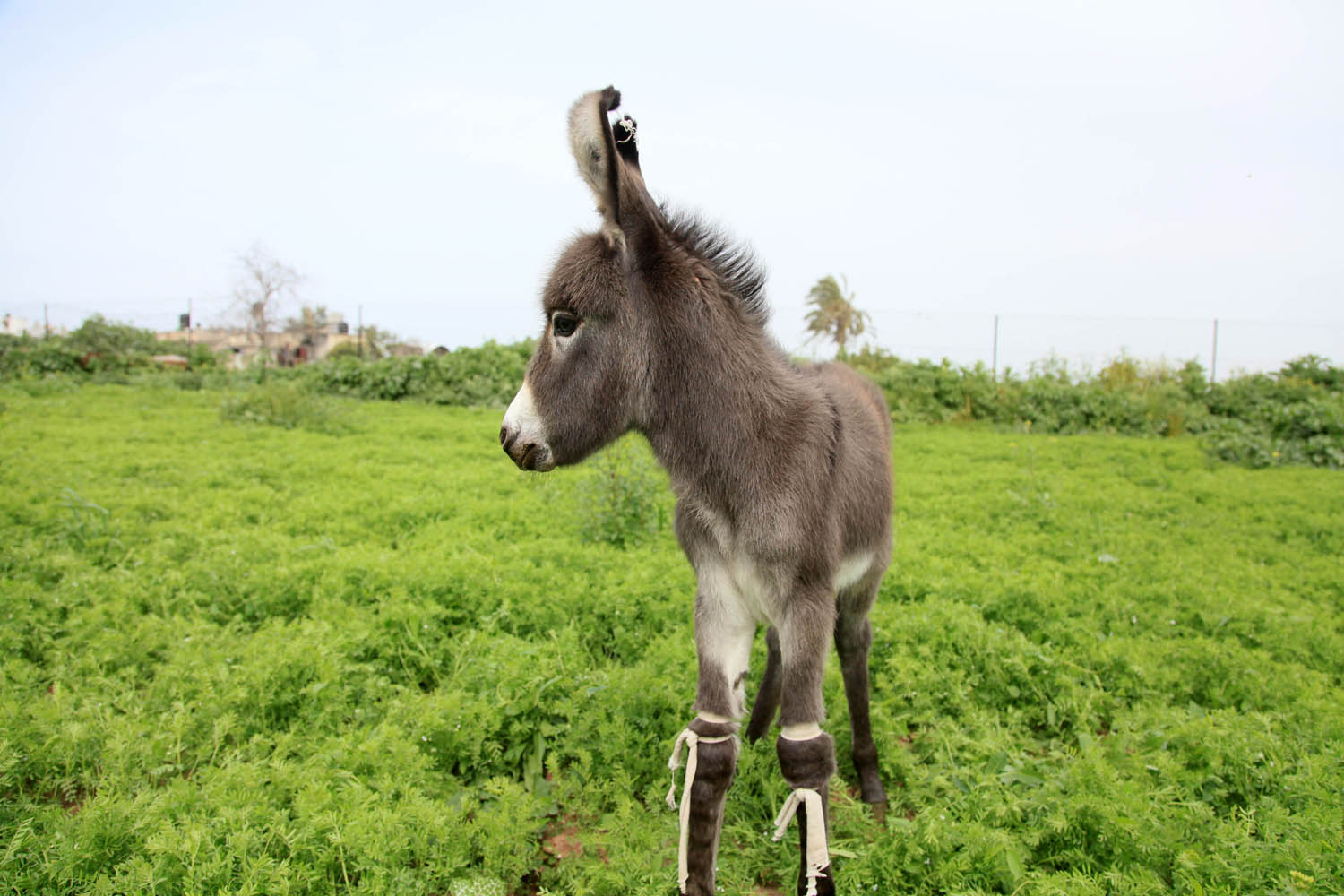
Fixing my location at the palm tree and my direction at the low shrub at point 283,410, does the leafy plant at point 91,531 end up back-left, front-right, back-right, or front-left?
front-left

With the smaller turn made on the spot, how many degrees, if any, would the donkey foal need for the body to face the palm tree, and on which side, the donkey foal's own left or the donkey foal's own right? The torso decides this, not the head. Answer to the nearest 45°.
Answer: approximately 135° to the donkey foal's own right

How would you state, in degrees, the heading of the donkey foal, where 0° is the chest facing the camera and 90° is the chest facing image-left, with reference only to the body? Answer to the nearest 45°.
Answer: approximately 45°

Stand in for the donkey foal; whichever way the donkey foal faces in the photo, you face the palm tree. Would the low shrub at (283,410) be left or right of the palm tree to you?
left

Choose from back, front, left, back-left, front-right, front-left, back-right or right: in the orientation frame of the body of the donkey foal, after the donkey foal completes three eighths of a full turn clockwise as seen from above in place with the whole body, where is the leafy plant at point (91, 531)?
front-left

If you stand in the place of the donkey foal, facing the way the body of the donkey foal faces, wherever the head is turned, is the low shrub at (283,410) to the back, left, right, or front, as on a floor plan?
right

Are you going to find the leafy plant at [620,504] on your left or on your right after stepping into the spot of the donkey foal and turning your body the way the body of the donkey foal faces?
on your right

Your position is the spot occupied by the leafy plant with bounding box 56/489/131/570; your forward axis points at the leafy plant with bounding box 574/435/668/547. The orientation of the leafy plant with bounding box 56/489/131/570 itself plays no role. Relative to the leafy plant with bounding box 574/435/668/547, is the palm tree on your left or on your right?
left
